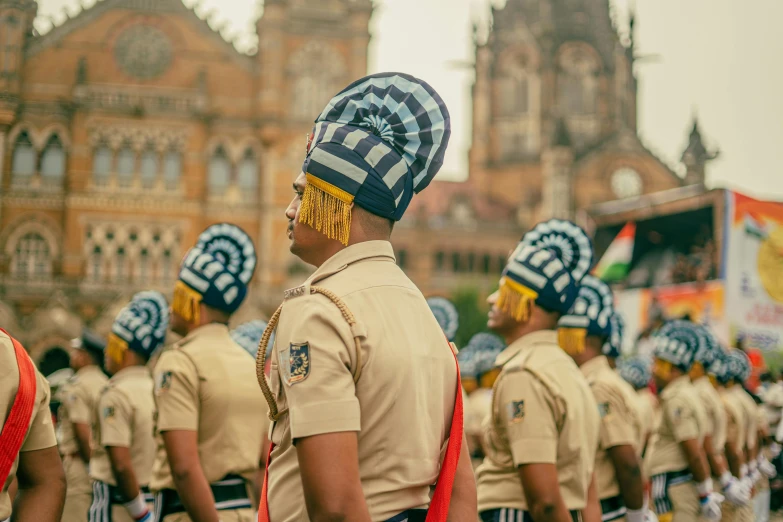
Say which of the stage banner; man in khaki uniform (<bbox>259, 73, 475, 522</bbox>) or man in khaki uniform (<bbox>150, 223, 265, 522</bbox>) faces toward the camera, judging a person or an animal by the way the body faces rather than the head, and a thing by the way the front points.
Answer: the stage banner

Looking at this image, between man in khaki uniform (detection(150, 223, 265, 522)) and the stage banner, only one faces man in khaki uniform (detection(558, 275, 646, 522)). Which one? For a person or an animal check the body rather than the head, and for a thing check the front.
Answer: the stage banner

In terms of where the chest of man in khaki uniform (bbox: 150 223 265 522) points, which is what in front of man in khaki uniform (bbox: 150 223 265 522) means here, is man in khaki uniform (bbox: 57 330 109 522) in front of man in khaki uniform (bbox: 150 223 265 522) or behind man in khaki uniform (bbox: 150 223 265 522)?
in front

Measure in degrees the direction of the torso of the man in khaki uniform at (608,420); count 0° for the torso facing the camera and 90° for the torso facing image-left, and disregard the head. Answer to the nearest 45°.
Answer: approximately 90°

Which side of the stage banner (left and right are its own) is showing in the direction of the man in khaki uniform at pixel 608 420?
front

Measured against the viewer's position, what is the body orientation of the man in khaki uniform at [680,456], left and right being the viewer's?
facing to the left of the viewer

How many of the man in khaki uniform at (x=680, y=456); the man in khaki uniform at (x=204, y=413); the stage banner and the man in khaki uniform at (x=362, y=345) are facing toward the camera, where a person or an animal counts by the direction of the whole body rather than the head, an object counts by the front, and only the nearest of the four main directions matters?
1

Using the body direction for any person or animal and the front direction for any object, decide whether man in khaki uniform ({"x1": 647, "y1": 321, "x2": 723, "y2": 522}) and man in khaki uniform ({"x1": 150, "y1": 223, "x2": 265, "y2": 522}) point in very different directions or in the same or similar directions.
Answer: same or similar directions

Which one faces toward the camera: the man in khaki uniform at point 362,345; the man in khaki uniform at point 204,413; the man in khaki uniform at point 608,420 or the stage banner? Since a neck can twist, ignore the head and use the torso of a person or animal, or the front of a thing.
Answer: the stage banner

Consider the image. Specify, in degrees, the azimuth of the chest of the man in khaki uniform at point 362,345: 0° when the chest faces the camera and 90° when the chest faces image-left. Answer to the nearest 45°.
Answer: approximately 135°

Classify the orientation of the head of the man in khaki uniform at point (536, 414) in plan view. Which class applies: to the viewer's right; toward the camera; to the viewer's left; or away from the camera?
to the viewer's left

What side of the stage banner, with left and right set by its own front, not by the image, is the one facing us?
front

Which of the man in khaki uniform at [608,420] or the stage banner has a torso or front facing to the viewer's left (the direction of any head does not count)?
the man in khaki uniform

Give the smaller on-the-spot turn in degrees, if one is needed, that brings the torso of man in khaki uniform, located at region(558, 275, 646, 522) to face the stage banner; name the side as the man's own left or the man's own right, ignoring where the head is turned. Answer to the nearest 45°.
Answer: approximately 90° to the man's own right

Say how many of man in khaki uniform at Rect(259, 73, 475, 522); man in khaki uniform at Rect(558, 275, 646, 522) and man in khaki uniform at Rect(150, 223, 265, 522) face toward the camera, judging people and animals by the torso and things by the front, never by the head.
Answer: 0

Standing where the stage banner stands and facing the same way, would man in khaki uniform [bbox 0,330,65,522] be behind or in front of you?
in front

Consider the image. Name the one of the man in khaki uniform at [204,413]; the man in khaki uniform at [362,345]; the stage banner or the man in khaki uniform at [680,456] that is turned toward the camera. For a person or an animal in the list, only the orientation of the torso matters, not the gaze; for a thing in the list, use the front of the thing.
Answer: the stage banner

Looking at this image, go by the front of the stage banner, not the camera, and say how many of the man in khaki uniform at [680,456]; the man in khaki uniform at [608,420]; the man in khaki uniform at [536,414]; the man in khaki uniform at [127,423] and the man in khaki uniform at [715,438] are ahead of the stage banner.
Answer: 5
